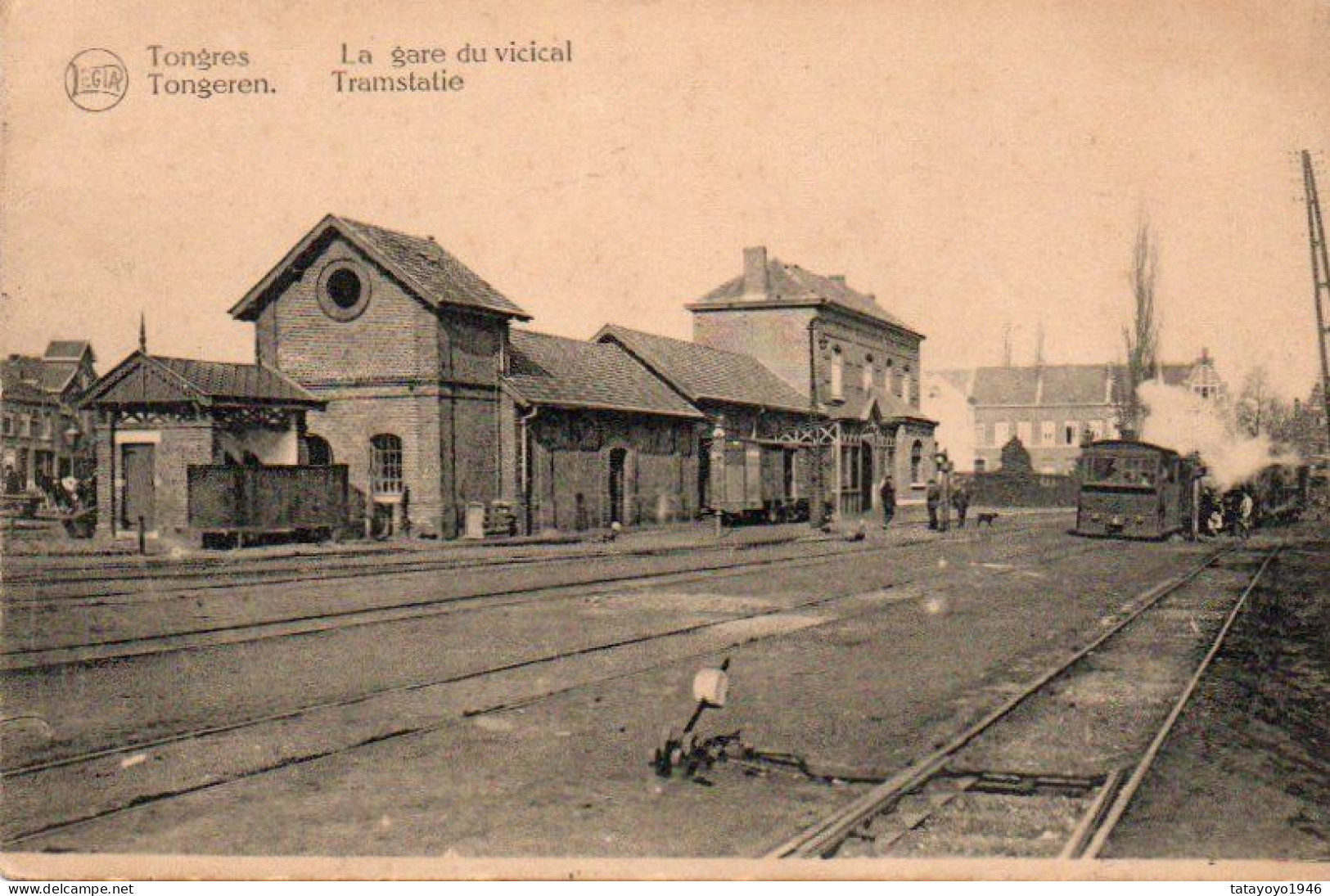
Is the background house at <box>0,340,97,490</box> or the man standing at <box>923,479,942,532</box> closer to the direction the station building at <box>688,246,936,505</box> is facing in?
the man standing

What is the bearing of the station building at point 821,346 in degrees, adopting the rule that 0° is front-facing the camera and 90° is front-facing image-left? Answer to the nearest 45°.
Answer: approximately 315°

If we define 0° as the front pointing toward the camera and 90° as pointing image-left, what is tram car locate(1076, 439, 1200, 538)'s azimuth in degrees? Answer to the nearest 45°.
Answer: approximately 45°

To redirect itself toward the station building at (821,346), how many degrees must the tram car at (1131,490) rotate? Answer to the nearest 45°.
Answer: approximately 90° to its right
